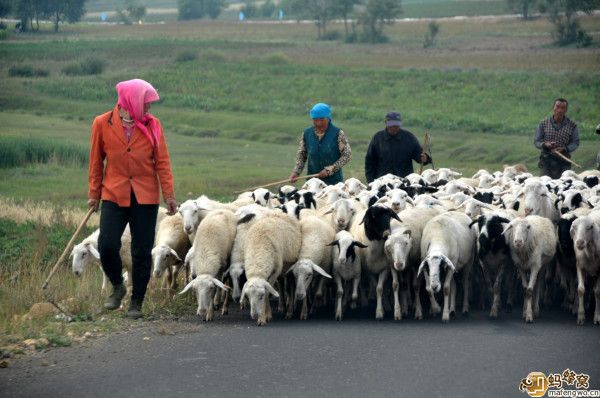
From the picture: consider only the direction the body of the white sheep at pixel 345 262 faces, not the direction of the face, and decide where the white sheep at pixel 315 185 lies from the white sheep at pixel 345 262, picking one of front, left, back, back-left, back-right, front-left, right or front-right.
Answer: back

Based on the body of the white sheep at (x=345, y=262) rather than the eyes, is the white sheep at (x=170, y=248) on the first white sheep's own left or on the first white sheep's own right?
on the first white sheep's own right

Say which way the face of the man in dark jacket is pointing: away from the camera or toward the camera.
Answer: toward the camera

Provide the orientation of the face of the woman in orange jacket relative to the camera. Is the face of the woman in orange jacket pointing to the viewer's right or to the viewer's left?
to the viewer's right

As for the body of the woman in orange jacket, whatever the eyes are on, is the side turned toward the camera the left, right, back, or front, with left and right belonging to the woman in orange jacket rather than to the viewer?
front

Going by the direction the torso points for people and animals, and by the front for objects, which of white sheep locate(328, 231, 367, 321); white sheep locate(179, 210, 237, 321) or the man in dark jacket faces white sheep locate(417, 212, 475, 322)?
the man in dark jacket

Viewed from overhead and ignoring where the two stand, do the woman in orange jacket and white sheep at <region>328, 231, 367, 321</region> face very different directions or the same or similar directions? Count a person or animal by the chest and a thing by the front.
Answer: same or similar directions

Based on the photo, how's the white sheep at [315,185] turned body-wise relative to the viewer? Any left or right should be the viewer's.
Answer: facing the viewer

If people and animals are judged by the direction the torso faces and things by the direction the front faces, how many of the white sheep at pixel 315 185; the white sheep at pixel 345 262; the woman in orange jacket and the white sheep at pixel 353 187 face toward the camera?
4

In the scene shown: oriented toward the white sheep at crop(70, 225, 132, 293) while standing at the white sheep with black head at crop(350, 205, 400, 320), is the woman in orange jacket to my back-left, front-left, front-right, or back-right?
front-left

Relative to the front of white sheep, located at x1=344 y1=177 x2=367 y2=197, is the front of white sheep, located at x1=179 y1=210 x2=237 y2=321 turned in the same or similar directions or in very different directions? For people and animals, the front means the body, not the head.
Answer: same or similar directions

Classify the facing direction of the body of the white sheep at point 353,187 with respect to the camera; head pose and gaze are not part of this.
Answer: toward the camera

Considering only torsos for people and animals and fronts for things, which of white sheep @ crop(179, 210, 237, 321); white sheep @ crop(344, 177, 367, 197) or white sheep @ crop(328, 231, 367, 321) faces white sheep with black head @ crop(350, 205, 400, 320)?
white sheep @ crop(344, 177, 367, 197)

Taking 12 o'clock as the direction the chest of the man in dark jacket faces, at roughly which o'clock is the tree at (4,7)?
The tree is roughly at 5 o'clock from the man in dark jacket.

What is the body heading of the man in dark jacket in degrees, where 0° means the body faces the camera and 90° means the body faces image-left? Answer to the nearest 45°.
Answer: approximately 0°
